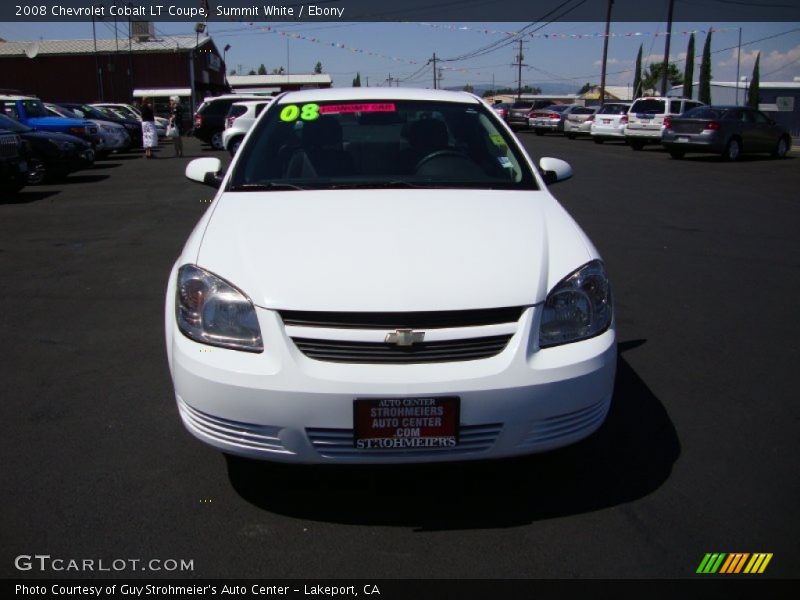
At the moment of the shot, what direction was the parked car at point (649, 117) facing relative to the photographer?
facing away from the viewer and to the right of the viewer

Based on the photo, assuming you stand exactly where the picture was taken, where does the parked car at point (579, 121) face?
facing away from the viewer and to the right of the viewer

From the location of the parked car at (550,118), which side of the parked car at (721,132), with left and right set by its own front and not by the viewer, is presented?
left

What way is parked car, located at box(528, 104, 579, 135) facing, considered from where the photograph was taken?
facing away from the viewer and to the right of the viewer

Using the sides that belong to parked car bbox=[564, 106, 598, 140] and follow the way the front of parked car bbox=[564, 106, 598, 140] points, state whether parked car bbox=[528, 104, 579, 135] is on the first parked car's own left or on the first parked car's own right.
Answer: on the first parked car's own left

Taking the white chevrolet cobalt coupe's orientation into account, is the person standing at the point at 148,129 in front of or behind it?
behind

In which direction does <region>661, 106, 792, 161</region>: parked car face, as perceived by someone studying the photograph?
facing away from the viewer and to the right of the viewer
